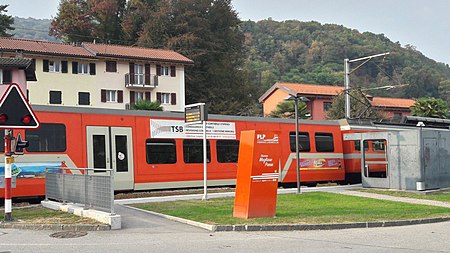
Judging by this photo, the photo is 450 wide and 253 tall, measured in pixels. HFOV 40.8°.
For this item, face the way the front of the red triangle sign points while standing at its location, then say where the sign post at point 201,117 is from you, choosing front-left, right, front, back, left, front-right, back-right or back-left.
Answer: back-left

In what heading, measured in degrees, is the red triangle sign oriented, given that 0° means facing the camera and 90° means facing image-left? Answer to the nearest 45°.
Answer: approximately 0°

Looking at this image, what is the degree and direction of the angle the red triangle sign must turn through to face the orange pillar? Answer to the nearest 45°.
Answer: approximately 90° to its left

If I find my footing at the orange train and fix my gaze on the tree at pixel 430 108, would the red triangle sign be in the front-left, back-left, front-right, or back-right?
back-right
